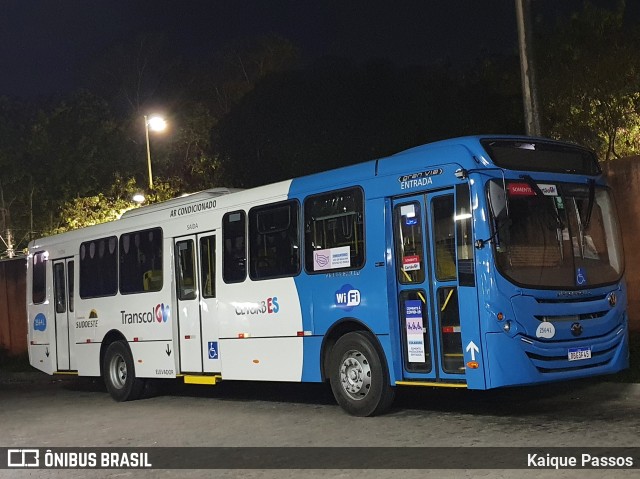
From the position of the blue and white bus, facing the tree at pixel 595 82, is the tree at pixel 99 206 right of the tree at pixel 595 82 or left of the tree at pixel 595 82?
left

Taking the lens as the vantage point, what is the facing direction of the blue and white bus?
facing the viewer and to the right of the viewer

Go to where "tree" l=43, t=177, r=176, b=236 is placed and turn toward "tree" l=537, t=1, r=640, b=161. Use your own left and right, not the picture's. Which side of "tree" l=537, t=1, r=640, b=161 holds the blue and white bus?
right

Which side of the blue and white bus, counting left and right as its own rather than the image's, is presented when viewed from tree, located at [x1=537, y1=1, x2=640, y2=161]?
left

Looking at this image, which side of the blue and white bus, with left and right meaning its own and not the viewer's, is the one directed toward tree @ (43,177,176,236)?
back
